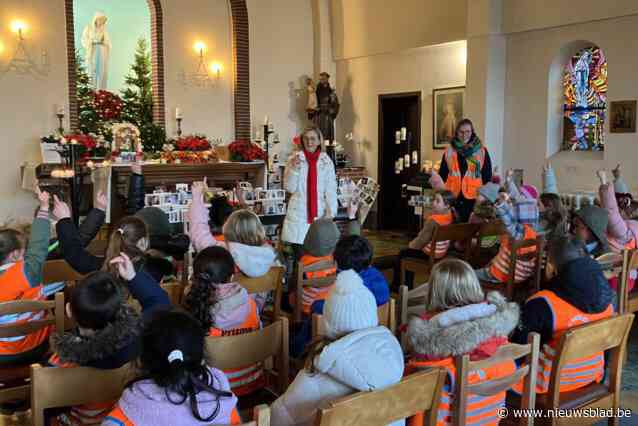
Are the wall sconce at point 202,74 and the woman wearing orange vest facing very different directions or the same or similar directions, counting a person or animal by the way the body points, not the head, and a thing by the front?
same or similar directions

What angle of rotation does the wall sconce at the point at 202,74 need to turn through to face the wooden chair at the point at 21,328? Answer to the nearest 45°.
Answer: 0° — it already faces it

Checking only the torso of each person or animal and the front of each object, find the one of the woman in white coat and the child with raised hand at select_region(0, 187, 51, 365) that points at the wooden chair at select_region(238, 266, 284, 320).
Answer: the woman in white coat

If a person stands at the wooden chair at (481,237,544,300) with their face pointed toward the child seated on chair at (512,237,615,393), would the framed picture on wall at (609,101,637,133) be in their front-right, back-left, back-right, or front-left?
back-left

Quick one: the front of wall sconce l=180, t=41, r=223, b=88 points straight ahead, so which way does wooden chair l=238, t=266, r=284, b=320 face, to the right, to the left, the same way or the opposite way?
the opposite way

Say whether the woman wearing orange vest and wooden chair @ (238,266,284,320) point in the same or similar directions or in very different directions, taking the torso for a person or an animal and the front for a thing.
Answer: very different directions

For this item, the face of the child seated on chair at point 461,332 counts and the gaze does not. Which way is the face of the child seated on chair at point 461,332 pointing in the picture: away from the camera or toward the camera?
away from the camera

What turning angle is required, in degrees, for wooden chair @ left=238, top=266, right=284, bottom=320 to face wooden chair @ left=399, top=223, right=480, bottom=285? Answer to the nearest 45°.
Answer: approximately 45° to its right

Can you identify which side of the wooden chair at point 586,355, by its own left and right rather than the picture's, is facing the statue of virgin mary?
front

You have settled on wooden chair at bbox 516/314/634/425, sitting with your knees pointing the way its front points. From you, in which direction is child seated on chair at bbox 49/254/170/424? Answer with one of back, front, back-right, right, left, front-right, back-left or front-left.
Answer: left

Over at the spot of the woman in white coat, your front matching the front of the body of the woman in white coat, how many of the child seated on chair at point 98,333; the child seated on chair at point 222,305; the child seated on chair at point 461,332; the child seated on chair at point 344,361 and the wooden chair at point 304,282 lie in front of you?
5

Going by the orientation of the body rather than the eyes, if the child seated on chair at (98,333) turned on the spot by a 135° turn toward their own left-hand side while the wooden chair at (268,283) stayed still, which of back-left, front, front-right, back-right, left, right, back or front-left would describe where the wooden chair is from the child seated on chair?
back

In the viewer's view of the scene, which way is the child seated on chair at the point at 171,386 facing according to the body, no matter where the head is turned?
away from the camera

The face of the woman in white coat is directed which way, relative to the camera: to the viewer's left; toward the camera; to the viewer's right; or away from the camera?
toward the camera

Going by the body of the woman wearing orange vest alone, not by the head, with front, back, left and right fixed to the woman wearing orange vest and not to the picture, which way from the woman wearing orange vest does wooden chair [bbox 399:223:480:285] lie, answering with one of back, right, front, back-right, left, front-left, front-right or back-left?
front

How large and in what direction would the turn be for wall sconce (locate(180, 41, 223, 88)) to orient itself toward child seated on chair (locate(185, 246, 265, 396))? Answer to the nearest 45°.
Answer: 0° — it already faces them

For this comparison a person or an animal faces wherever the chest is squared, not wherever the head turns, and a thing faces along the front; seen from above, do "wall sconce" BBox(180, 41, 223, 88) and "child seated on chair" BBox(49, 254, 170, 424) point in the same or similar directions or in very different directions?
very different directions

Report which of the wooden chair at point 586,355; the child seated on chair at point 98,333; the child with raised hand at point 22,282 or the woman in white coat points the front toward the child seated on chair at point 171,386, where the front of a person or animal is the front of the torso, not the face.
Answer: the woman in white coat

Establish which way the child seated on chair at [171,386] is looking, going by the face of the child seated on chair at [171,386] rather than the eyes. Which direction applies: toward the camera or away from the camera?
away from the camera

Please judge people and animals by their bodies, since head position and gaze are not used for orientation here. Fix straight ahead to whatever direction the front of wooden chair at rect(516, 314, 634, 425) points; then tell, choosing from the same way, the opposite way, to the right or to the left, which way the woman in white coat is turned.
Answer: the opposite way

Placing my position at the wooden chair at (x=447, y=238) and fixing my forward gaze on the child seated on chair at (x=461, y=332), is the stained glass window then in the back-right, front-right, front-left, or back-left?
back-left

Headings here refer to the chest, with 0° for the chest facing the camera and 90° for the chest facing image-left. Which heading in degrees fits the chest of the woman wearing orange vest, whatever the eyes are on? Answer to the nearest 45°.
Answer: approximately 0°

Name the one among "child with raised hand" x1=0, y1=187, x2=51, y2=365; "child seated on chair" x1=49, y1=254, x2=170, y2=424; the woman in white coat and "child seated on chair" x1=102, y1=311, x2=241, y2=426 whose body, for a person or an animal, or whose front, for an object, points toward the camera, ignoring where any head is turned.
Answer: the woman in white coat

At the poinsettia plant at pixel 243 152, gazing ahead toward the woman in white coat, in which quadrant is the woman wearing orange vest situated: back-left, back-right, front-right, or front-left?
front-left
